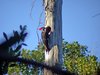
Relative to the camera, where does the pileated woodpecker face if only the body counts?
to the viewer's right
